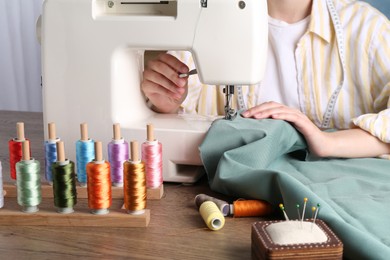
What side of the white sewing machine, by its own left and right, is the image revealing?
back

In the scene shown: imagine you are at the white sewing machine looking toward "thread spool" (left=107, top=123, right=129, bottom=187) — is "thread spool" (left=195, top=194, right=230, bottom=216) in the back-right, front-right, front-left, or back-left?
front-left

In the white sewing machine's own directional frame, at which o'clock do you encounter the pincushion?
The pincushion is roughly at 5 o'clock from the white sewing machine.
